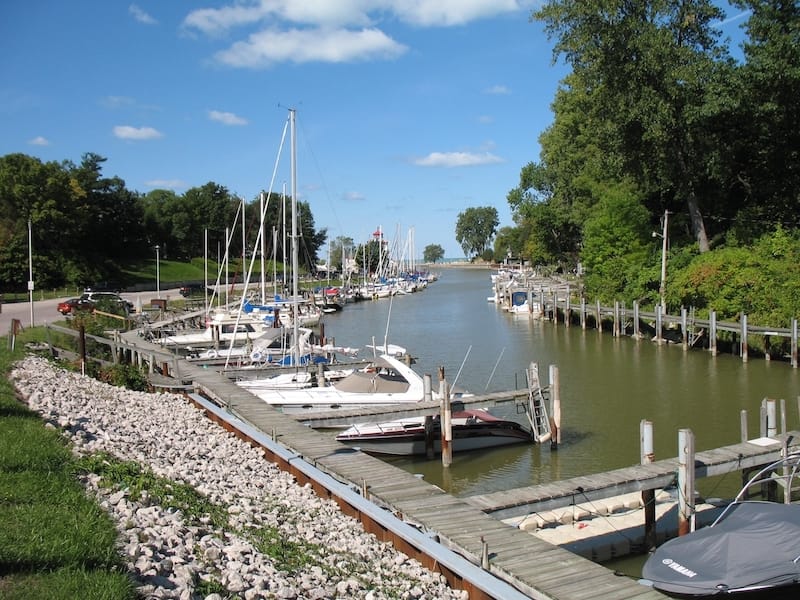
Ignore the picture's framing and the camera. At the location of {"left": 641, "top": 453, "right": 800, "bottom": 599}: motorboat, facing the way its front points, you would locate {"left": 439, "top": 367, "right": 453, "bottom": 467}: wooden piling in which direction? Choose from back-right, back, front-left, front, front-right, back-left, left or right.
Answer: right

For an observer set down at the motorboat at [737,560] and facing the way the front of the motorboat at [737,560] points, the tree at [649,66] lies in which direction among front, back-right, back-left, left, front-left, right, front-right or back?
back-right

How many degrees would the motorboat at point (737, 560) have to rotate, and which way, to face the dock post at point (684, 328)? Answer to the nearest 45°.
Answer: approximately 135° to its right

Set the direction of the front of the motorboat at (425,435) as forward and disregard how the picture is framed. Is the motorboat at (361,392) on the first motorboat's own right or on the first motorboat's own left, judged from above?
on the first motorboat's own right

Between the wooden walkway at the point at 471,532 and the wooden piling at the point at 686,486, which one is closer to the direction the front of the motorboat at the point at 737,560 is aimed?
the wooden walkway

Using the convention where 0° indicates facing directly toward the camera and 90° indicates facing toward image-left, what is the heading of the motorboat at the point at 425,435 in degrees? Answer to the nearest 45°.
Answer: approximately 90°
